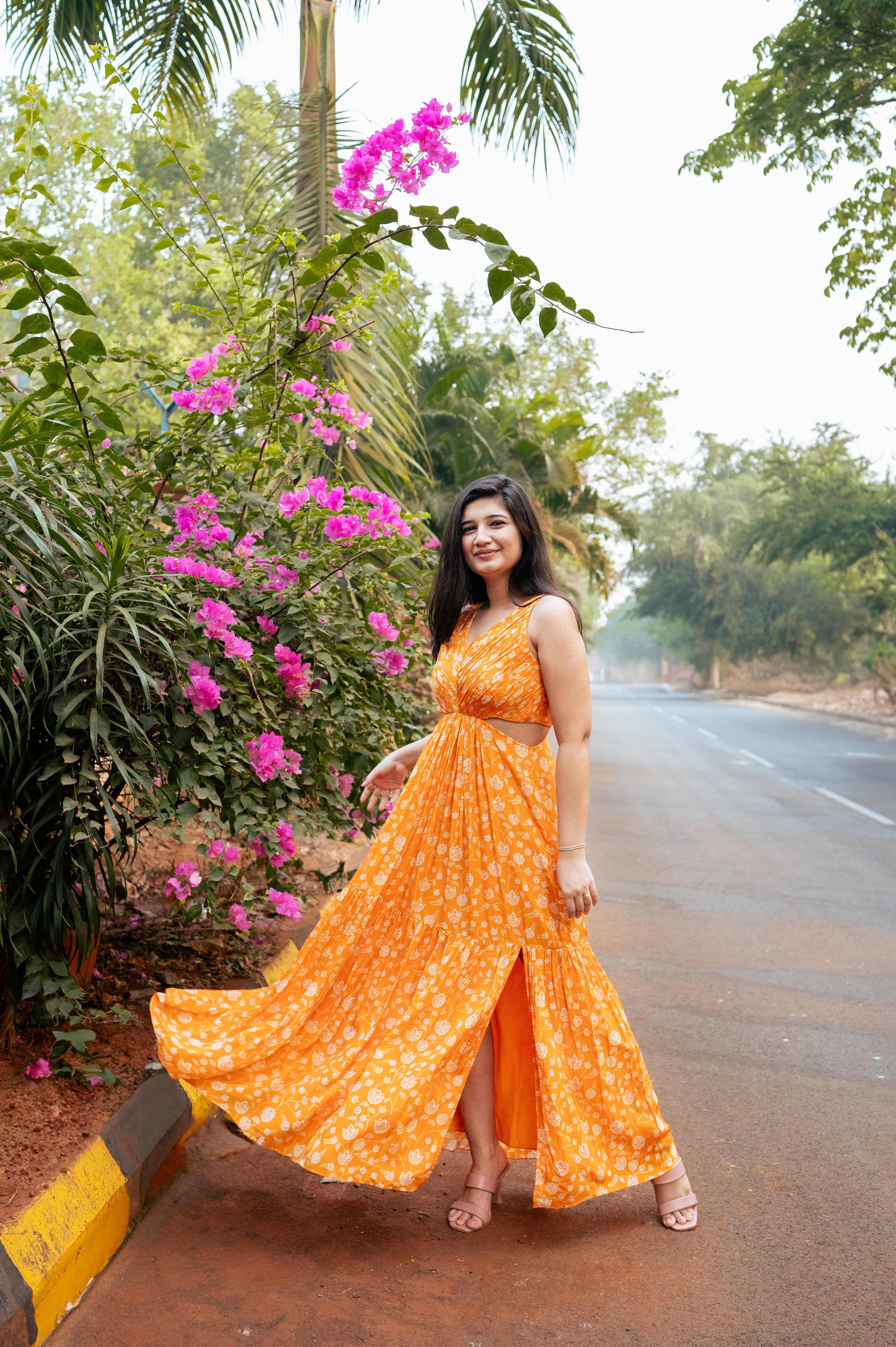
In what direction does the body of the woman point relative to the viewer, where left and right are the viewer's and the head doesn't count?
facing the viewer and to the left of the viewer
